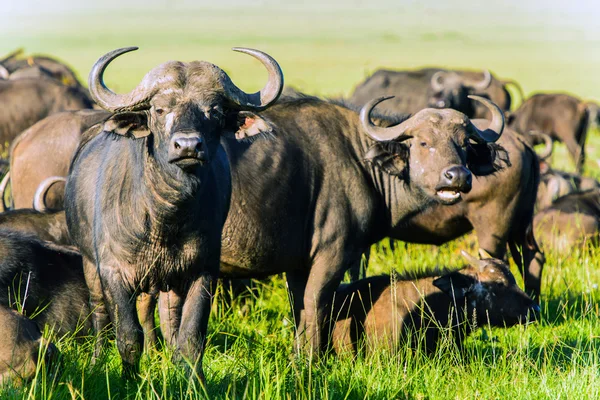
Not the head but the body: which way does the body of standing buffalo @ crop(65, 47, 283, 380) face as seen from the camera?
toward the camera

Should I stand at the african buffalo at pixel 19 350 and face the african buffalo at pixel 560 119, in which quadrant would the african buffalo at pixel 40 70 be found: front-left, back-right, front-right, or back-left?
front-left

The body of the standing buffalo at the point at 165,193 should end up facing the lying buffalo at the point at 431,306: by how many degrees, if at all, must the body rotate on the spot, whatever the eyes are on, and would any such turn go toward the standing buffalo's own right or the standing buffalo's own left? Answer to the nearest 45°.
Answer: approximately 135° to the standing buffalo's own left

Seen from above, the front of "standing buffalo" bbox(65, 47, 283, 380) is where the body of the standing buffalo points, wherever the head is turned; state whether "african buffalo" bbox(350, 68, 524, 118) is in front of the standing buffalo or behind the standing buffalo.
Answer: behind

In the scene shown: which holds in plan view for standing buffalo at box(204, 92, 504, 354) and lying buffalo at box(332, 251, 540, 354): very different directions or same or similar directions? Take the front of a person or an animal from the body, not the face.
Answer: same or similar directions

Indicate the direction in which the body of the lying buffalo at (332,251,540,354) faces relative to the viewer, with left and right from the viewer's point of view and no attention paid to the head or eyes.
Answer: facing to the right of the viewer

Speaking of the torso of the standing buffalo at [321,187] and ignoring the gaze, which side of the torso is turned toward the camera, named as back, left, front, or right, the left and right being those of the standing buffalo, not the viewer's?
right

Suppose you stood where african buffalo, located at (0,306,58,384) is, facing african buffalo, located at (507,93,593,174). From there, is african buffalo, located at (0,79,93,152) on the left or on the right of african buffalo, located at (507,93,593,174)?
left

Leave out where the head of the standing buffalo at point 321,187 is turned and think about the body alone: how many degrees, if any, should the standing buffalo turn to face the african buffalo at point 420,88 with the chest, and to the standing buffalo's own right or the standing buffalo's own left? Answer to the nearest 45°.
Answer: approximately 90° to the standing buffalo's own left

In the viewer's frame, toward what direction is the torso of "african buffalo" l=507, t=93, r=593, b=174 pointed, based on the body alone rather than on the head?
to the viewer's left
